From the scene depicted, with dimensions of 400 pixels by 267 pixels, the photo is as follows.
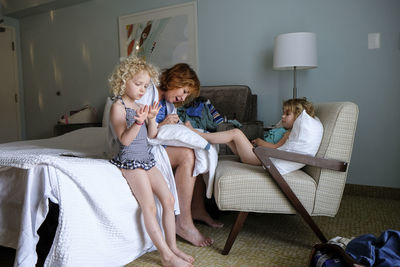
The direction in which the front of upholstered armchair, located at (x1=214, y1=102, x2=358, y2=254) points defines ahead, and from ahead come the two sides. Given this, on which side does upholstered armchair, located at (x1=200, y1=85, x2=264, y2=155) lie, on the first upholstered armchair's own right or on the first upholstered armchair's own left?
on the first upholstered armchair's own right

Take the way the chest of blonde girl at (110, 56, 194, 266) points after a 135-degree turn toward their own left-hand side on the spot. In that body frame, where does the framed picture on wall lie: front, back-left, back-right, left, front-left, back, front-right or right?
front

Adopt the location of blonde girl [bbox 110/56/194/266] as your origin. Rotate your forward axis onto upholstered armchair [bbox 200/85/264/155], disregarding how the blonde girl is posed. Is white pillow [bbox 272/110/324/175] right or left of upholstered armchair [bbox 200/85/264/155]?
right

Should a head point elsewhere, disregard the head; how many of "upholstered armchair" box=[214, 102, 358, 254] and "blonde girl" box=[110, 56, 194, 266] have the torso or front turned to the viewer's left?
1

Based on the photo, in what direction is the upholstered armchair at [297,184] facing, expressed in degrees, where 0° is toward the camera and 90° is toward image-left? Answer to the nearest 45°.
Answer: approximately 90°

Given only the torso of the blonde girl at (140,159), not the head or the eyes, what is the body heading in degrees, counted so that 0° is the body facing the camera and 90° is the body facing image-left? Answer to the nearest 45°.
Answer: approximately 315°
